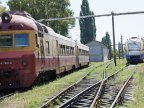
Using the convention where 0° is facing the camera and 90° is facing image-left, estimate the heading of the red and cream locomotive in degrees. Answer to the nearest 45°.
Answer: approximately 45°
